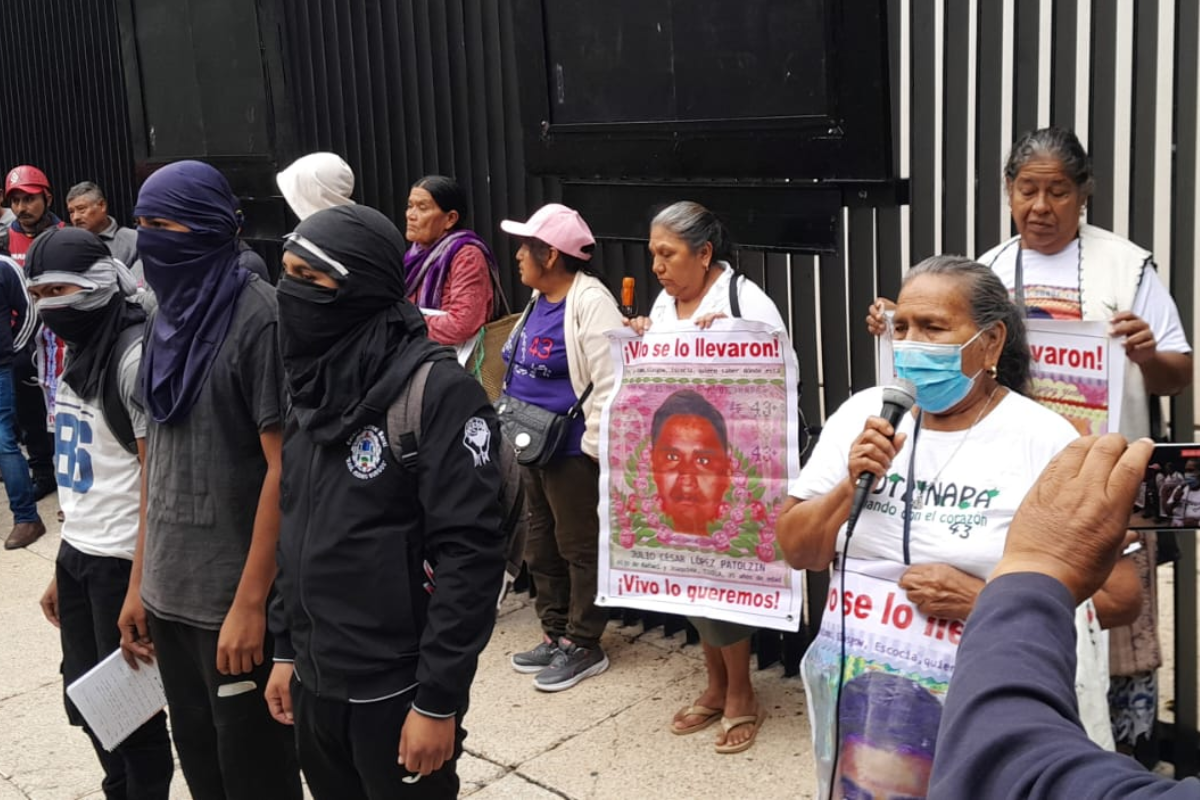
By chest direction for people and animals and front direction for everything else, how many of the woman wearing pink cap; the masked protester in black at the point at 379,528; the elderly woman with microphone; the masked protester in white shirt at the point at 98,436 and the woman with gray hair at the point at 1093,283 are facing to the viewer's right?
0

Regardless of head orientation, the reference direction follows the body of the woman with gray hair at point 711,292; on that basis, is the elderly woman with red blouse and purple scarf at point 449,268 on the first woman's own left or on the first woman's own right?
on the first woman's own right

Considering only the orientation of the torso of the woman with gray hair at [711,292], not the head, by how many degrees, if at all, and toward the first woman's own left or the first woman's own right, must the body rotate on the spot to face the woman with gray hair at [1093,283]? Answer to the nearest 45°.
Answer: approximately 90° to the first woman's own left

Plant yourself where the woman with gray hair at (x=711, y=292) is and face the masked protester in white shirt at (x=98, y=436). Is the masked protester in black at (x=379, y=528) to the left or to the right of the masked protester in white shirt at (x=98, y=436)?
left

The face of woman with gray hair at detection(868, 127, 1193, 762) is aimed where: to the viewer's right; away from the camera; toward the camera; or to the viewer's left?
toward the camera

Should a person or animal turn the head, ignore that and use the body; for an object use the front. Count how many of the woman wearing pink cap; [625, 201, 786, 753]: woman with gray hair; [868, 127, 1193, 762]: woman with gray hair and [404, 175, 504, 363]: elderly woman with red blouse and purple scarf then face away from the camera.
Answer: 0

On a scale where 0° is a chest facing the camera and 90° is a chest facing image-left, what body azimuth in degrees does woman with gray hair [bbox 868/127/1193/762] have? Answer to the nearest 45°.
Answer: approximately 45°

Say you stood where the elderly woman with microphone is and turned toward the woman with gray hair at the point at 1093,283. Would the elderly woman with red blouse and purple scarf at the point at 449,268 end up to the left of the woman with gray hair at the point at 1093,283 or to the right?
left

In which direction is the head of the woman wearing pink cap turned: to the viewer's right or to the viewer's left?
to the viewer's left
